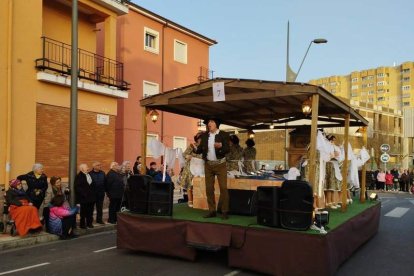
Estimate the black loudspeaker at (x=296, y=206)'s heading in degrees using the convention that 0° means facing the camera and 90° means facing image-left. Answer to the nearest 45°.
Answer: approximately 0°

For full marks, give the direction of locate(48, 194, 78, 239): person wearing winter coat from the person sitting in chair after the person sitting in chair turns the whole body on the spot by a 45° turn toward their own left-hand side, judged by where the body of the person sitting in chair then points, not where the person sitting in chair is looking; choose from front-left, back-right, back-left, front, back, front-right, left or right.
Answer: front

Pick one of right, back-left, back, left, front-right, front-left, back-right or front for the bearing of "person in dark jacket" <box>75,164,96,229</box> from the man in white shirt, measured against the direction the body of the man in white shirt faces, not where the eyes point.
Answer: right

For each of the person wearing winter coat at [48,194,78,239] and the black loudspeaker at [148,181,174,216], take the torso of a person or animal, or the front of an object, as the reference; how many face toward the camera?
1

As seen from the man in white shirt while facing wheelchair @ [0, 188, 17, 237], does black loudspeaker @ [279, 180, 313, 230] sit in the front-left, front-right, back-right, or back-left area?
back-left

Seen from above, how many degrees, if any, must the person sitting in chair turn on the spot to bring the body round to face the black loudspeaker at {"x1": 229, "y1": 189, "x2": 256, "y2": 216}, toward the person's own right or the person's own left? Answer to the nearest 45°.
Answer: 0° — they already face it

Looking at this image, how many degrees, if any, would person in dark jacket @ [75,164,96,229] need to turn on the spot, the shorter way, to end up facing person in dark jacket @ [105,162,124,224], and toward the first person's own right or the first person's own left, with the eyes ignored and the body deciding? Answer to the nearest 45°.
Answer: approximately 90° to the first person's own left

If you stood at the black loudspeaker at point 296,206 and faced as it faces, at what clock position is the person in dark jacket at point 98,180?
The person in dark jacket is roughly at 4 o'clock from the black loudspeaker.

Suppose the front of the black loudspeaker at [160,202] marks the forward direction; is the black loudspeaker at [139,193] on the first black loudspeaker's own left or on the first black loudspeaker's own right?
on the first black loudspeaker's own right

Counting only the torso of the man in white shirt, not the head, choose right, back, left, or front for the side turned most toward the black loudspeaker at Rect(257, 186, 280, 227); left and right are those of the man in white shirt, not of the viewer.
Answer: left

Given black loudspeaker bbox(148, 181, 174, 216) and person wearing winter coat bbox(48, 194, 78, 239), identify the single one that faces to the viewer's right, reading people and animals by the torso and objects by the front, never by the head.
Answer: the person wearing winter coat

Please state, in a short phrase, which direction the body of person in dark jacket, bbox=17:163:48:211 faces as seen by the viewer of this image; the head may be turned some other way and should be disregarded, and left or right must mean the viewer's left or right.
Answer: facing the viewer and to the right of the viewer

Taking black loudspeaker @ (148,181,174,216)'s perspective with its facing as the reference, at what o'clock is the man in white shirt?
The man in white shirt is roughly at 9 o'clock from the black loudspeaker.

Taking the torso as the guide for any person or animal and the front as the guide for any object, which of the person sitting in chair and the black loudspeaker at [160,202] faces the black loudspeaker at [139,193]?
the person sitting in chair

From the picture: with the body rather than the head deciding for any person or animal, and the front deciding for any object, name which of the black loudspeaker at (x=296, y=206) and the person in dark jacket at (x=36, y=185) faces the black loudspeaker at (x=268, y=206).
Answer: the person in dark jacket
